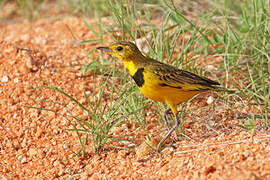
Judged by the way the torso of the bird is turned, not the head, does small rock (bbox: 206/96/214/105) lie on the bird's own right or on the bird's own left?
on the bird's own right

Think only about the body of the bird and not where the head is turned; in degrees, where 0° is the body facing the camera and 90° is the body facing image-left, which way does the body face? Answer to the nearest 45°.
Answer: approximately 90°
